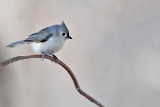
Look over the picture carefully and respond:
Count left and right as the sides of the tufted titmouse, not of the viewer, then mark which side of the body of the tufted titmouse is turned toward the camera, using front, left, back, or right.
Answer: right
